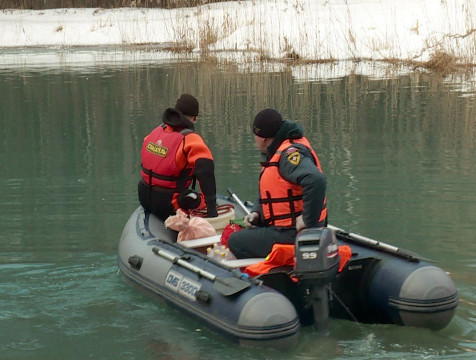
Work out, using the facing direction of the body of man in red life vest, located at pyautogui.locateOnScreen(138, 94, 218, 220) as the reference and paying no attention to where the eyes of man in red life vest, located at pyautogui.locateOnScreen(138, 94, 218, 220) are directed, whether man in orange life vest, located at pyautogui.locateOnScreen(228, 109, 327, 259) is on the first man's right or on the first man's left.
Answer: on the first man's right

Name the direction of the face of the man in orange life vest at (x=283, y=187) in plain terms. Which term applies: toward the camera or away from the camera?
away from the camera

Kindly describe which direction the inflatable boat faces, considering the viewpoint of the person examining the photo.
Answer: facing away from the viewer and to the left of the viewer

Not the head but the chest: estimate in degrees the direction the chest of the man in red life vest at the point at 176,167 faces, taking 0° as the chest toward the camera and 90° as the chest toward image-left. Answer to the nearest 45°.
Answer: approximately 225°
